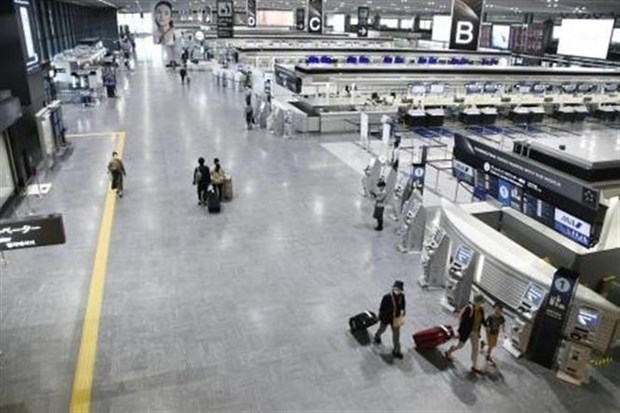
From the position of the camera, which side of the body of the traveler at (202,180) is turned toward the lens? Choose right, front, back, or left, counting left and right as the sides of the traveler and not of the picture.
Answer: back

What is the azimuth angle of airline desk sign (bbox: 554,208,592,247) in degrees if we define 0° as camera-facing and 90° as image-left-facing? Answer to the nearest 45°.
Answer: approximately 45°

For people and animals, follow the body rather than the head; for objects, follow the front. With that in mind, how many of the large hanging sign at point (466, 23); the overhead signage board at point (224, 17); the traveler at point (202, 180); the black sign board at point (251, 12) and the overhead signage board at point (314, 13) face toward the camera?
4

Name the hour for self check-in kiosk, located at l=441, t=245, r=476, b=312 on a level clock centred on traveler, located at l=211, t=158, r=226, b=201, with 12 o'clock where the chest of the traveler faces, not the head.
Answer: The self check-in kiosk is roughly at 5 o'clock from the traveler.

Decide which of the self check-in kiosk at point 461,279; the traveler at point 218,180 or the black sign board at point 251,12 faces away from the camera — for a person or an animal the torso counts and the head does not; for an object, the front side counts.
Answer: the traveler

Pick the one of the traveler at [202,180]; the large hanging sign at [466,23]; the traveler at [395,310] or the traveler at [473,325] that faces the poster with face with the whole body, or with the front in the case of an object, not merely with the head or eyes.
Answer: the traveler at [202,180]

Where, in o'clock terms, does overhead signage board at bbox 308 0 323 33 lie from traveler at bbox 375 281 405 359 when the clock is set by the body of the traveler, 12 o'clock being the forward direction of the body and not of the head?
The overhead signage board is roughly at 7 o'clock from the traveler.

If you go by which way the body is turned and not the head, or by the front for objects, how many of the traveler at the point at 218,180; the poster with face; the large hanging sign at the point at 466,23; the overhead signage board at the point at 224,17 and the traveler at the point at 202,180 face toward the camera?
3

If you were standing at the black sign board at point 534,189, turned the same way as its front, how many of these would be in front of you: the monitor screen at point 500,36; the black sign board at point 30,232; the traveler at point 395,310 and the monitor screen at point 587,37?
2

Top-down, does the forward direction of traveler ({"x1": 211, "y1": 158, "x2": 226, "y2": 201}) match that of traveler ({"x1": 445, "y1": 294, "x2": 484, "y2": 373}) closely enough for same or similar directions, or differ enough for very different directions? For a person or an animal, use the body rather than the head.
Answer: very different directions

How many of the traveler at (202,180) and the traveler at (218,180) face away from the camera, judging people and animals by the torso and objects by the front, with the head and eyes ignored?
2

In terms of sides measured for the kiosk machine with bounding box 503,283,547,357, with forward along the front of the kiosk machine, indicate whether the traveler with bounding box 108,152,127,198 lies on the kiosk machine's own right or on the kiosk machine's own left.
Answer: on the kiosk machine's own right

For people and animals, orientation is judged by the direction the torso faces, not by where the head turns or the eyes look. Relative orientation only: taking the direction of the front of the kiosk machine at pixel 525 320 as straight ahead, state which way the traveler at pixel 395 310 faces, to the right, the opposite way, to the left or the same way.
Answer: to the left
